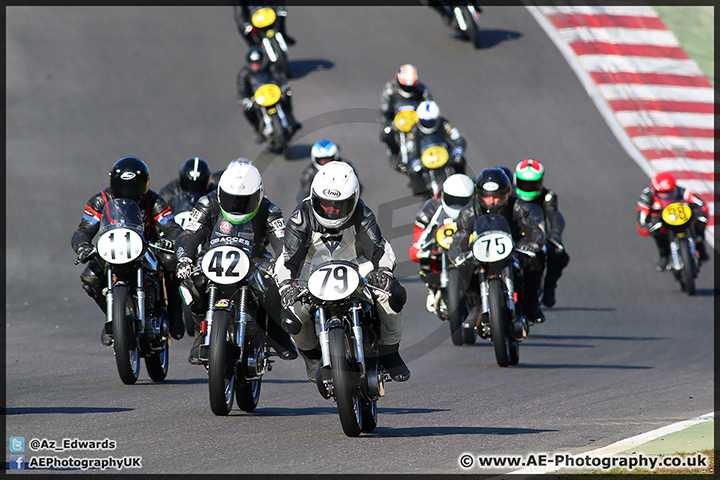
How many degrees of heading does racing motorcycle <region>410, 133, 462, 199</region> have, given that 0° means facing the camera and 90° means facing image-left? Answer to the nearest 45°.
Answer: approximately 0°

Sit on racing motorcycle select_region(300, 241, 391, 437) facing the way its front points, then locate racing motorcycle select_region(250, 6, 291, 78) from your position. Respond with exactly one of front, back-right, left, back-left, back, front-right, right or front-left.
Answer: back

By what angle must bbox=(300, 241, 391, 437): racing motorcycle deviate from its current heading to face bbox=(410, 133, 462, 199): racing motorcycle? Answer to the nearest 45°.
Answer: approximately 180°

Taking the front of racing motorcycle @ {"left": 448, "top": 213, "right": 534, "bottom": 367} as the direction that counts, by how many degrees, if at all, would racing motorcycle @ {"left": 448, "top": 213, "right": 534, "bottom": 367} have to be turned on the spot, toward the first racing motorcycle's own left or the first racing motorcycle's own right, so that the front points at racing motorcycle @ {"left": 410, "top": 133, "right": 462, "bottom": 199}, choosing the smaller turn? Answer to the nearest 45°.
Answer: approximately 180°

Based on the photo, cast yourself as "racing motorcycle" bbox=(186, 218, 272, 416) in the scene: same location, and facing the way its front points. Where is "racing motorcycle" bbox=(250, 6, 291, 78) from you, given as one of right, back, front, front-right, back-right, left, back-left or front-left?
back

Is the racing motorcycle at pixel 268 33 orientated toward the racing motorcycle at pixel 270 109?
yes

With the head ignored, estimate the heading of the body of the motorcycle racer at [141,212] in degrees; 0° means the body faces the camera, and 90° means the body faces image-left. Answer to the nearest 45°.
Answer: approximately 0°

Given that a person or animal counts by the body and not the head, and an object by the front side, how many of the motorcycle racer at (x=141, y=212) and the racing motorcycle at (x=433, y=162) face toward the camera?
2
